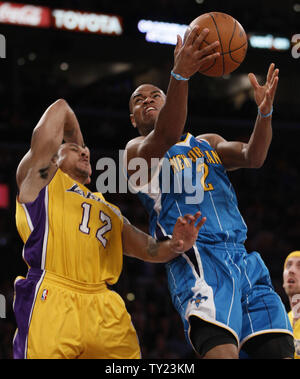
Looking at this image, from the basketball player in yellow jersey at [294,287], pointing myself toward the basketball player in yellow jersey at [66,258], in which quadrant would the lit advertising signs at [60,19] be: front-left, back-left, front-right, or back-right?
back-right

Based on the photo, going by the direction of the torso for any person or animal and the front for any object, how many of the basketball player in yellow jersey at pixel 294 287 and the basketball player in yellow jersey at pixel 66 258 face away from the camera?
0

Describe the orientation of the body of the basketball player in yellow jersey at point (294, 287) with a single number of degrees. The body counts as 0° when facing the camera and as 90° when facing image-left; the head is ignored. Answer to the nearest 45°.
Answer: approximately 45°

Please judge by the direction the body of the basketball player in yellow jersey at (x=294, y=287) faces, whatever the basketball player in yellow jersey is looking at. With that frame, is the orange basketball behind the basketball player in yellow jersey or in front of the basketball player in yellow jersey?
in front

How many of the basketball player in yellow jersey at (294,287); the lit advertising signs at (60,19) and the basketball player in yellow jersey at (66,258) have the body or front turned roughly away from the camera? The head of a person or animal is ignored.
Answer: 0

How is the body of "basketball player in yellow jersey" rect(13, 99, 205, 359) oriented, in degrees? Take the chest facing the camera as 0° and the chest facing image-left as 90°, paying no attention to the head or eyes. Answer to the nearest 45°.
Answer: approximately 315°

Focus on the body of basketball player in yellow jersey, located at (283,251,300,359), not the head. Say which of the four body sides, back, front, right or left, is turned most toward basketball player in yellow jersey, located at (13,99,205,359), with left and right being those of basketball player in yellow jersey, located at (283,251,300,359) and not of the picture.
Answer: front

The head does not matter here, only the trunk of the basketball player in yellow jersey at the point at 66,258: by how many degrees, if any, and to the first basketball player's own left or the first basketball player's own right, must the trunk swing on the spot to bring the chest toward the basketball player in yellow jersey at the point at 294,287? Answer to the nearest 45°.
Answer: approximately 90° to the first basketball player's own left

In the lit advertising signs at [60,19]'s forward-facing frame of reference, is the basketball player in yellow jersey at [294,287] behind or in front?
in front

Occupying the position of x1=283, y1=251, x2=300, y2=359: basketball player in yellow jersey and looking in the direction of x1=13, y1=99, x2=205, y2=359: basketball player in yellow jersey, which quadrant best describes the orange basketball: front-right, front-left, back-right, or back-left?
front-left

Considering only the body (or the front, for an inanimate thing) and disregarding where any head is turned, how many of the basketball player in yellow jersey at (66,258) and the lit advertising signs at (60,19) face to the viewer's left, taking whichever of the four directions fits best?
0

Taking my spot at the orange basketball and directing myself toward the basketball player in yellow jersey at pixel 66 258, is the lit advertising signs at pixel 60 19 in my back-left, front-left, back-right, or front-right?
front-right

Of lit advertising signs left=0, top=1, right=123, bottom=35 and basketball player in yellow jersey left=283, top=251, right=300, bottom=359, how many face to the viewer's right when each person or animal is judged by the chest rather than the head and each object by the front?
0

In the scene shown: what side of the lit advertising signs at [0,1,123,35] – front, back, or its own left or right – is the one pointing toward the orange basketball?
front

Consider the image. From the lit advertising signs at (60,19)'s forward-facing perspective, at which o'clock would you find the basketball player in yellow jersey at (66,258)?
The basketball player in yellow jersey is roughly at 12 o'clock from the lit advertising signs.

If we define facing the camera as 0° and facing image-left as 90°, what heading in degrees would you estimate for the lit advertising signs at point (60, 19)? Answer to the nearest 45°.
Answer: approximately 0°

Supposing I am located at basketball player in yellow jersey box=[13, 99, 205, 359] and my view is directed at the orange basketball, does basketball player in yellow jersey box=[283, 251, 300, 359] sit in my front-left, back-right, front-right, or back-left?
front-left

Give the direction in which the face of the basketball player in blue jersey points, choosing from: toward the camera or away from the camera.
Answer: toward the camera
